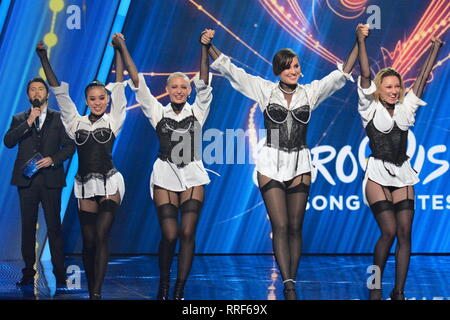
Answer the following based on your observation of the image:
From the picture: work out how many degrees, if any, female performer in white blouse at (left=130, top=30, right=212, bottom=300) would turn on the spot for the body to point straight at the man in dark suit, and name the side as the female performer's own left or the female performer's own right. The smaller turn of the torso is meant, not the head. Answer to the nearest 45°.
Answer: approximately 135° to the female performer's own right

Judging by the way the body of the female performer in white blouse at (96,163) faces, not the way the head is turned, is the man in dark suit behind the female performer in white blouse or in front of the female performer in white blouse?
behind

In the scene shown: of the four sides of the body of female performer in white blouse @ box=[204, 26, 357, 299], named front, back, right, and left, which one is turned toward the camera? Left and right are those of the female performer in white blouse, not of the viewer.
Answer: front

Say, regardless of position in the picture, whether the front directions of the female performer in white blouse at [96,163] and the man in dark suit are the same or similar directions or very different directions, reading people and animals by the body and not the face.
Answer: same or similar directions

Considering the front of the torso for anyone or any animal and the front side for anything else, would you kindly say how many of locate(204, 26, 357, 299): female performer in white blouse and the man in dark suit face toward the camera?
2

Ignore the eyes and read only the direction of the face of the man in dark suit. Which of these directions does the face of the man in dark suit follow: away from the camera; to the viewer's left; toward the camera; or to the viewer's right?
toward the camera

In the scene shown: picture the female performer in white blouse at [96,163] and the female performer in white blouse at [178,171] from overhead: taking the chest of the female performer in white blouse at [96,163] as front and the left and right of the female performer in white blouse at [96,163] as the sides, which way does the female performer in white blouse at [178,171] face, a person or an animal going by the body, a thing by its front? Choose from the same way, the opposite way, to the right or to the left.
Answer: the same way

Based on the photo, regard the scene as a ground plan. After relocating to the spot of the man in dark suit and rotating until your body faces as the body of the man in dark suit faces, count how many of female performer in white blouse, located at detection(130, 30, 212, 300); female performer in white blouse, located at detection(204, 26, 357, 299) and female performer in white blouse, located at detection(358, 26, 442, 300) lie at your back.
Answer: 0

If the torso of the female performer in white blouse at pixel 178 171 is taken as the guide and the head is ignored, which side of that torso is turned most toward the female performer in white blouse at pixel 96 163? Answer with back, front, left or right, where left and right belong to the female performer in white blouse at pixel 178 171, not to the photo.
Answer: right

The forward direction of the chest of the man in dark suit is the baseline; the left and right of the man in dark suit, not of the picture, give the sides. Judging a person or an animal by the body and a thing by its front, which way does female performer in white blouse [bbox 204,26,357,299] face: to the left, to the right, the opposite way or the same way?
the same way

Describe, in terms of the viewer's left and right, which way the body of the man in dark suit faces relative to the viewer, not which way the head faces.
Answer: facing the viewer

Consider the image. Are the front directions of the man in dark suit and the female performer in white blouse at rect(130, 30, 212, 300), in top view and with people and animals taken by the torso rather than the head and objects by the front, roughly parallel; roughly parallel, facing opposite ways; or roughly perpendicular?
roughly parallel
